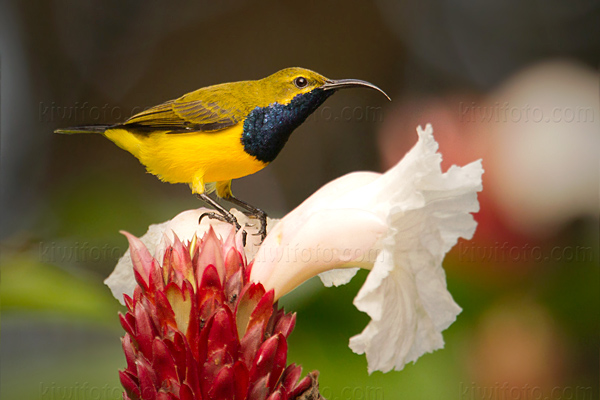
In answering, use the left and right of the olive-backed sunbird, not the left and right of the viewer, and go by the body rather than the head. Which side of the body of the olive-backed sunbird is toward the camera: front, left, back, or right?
right
